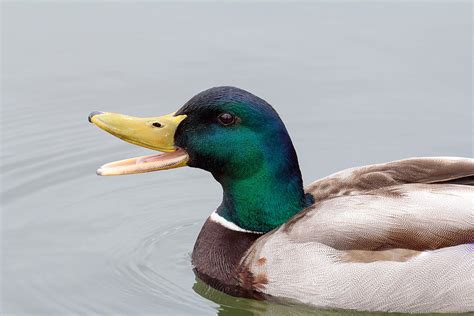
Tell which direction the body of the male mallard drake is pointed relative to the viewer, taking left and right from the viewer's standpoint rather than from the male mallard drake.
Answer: facing to the left of the viewer
